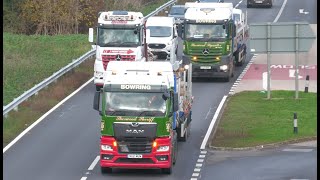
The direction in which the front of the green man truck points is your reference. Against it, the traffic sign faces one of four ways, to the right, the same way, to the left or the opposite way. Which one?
the opposite way

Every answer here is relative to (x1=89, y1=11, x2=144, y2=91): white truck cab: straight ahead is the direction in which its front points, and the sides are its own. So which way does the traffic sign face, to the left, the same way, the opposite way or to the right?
the opposite way

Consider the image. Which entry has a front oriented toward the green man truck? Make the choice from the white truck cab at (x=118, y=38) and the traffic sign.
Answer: the white truck cab

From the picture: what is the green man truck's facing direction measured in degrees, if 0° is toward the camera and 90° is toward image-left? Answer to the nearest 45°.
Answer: approximately 0°

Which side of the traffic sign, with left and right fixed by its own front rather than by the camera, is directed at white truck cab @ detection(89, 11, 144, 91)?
left

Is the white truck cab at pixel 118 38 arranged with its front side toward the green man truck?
yes

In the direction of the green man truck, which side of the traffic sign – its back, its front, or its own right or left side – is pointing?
back

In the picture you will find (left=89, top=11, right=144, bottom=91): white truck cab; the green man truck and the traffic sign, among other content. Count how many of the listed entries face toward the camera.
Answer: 2

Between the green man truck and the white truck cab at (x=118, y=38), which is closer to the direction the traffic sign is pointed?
the white truck cab

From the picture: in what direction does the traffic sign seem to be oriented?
away from the camera

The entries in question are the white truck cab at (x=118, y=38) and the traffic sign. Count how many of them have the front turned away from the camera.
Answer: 1
